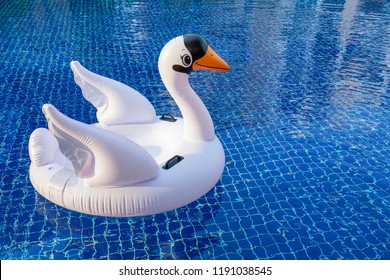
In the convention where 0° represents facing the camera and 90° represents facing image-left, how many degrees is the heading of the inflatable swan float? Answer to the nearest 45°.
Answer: approximately 270°
